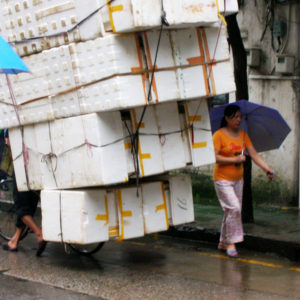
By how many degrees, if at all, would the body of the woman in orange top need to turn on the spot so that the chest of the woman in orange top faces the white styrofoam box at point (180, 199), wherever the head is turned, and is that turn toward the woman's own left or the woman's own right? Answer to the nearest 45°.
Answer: approximately 90° to the woman's own right

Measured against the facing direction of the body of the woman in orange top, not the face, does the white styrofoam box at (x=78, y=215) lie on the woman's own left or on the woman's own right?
on the woman's own right

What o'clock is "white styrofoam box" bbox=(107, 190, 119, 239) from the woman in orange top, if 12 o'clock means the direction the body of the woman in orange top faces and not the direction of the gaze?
The white styrofoam box is roughly at 3 o'clock from the woman in orange top.

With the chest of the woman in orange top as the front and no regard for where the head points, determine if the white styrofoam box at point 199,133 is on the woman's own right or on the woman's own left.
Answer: on the woman's own right

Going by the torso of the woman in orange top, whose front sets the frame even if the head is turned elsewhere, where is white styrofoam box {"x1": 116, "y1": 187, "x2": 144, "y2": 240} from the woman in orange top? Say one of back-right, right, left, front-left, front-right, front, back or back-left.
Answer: right

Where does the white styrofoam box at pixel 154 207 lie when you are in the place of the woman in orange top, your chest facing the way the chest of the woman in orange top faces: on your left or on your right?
on your right

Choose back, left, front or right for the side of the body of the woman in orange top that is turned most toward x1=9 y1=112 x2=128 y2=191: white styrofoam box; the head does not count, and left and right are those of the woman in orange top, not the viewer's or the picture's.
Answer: right

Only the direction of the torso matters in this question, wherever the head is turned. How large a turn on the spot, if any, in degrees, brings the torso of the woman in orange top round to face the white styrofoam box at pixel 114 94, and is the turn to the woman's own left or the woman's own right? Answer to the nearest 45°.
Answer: approximately 90° to the woman's own right
